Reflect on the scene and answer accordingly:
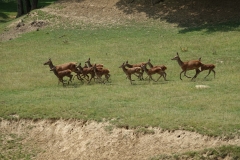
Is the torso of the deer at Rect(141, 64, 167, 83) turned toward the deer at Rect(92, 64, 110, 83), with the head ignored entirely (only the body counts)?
yes

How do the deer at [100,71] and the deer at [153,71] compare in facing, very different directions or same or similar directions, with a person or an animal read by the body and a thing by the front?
same or similar directions

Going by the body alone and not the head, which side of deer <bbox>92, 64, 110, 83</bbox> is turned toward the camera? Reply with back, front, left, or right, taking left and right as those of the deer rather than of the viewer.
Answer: left

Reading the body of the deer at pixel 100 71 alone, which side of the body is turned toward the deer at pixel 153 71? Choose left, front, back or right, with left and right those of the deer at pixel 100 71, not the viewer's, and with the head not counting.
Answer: back

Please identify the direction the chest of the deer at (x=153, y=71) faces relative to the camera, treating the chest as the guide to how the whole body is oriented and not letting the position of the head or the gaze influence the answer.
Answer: to the viewer's left

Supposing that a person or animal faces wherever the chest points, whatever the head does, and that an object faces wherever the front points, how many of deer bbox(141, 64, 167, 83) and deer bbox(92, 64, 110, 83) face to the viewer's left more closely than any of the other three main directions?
2
